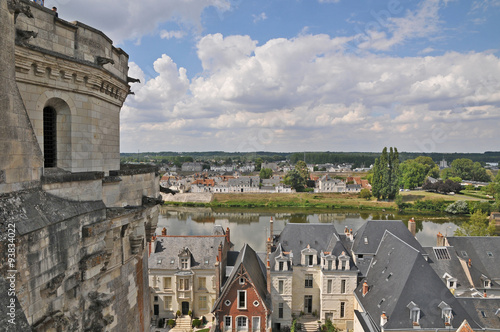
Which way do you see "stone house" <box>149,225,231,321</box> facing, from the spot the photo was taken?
facing the viewer

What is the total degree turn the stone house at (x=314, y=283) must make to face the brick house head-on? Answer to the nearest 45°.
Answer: approximately 45° to its right

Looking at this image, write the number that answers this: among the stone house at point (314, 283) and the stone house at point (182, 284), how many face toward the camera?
2

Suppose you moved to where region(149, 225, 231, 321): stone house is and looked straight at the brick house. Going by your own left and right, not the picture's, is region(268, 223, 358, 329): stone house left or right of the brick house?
left

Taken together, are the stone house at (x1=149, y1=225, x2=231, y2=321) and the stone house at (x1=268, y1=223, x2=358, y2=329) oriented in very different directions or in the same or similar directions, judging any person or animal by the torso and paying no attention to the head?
same or similar directions

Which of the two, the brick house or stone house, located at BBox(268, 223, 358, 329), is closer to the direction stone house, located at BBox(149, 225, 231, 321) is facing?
the brick house

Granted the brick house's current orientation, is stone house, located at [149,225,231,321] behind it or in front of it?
behind

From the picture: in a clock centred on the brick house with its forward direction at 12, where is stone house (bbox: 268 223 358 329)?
The stone house is roughly at 8 o'clock from the brick house.

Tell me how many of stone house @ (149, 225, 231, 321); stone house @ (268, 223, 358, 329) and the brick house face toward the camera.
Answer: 3

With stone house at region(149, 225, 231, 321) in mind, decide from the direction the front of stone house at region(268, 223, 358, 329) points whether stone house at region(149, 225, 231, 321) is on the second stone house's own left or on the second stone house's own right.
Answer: on the second stone house's own right

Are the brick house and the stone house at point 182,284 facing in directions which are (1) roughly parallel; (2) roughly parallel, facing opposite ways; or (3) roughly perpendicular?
roughly parallel

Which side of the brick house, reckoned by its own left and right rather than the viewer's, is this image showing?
front

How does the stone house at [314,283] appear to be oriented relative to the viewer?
toward the camera

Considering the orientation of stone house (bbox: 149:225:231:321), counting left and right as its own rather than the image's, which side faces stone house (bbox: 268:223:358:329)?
left

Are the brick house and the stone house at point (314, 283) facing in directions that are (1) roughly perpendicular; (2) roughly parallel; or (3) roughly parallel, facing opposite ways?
roughly parallel
